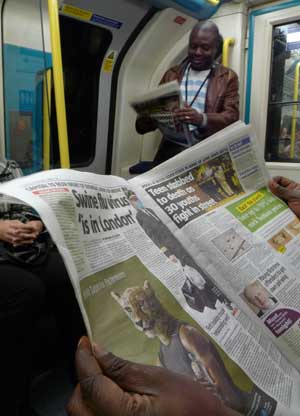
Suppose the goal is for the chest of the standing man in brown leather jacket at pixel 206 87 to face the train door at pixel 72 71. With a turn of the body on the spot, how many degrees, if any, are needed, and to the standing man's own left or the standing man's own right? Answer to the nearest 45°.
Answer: approximately 45° to the standing man's own right

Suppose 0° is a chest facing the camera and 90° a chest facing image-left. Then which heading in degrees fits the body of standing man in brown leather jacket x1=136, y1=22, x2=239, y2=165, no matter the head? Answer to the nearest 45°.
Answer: approximately 45°
